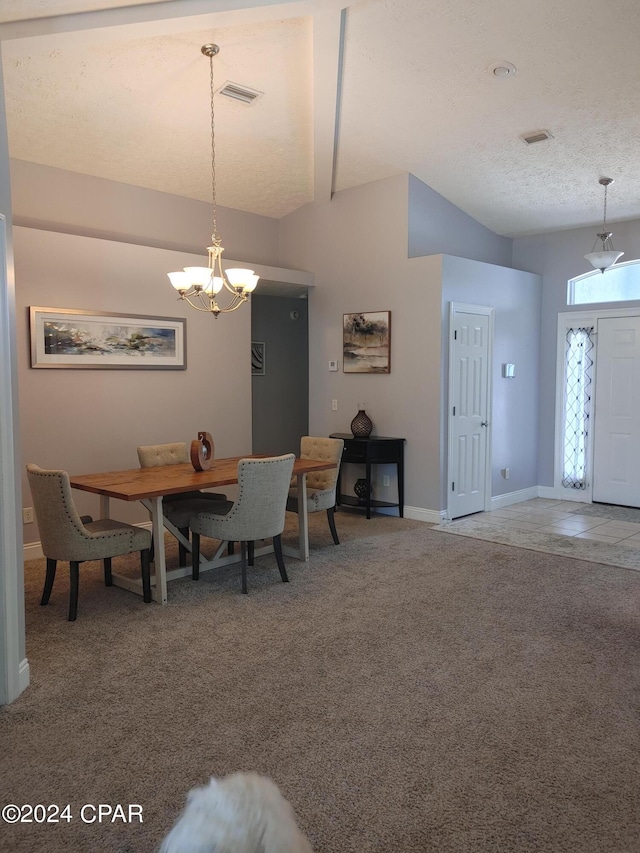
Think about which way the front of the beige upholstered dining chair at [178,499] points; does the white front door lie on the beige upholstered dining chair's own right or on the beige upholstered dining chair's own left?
on the beige upholstered dining chair's own left

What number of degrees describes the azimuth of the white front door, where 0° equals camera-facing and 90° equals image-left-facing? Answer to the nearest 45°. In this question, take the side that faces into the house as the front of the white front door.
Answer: approximately 0°

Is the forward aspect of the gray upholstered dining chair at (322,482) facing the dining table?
yes

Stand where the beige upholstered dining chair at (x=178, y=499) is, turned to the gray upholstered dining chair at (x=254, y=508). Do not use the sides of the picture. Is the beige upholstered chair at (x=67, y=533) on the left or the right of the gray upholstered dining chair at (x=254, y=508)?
right

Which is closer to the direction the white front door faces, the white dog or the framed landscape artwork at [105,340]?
the white dog

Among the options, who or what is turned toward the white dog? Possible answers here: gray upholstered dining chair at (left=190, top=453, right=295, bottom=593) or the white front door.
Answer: the white front door

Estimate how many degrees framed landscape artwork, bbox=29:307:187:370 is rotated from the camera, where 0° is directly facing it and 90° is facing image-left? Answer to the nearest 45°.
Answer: approximately 315°

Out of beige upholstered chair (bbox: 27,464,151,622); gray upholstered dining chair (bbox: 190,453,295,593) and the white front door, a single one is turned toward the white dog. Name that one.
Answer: the white front door

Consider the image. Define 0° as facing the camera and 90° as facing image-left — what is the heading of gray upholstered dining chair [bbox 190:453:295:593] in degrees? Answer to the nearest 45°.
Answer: approximately 135°
